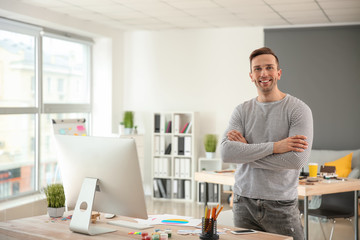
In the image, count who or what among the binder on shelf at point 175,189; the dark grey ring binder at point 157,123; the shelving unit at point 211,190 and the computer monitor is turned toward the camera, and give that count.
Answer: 3

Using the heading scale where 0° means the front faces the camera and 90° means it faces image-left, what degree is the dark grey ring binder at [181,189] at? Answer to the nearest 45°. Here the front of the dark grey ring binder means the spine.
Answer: approximately 0°

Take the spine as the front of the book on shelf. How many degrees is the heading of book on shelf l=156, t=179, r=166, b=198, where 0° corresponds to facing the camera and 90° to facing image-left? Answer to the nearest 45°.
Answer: approximately 0°

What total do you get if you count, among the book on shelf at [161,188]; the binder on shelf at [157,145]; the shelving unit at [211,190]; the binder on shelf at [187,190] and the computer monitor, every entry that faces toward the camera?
4

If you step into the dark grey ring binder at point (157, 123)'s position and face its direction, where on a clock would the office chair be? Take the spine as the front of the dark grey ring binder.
The office chair is roughly at 11 o'clock from the dark grey ring binder.
